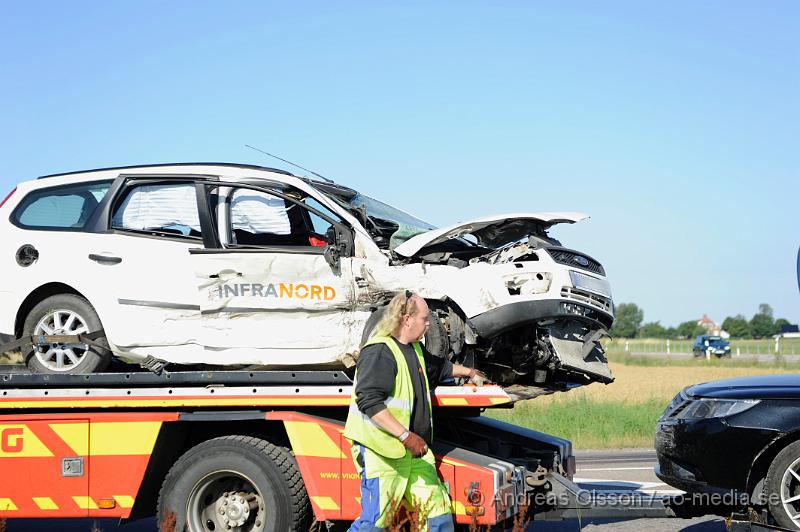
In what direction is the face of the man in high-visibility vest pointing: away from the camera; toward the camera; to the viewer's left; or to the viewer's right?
to the viewer's right

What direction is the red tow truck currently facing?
to the viewer's left

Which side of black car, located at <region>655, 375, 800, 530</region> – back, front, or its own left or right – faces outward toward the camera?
left

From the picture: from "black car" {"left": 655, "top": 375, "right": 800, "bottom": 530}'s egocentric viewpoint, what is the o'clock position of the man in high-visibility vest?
The man in high-visibility vest is roughly at 11 o'clock from the black car.

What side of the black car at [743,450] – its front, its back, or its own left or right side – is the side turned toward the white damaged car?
front

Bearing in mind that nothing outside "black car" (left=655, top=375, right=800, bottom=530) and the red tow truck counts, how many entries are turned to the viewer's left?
2

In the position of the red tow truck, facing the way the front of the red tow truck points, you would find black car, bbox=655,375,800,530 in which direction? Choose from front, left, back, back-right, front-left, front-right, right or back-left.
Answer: back

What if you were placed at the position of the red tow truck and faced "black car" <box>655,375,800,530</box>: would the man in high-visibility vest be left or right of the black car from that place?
right

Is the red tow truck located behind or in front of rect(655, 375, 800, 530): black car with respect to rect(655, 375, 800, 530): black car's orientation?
in front

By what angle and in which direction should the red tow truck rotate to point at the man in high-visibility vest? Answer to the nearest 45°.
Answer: approximately 135° to its left
